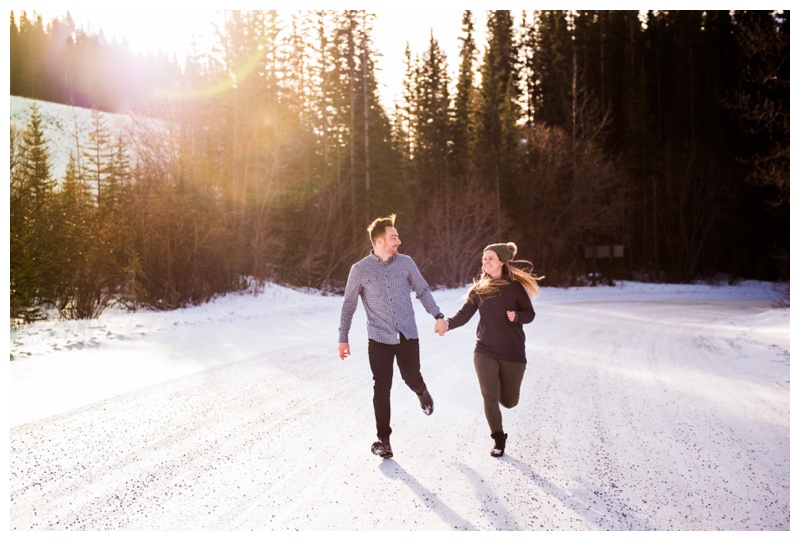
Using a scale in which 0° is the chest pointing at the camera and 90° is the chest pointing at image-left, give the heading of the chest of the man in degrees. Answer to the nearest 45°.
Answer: approximately 0°

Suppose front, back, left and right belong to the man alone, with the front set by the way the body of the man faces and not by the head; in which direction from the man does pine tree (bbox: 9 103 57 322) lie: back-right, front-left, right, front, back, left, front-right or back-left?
back-right

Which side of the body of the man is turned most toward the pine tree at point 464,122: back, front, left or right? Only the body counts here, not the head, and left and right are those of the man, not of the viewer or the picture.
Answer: back

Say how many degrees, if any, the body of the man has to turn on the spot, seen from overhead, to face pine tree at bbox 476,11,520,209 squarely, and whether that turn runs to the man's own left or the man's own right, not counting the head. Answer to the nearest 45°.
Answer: approximately 180°

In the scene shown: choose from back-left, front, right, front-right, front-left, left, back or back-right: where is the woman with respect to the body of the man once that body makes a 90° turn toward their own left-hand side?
front

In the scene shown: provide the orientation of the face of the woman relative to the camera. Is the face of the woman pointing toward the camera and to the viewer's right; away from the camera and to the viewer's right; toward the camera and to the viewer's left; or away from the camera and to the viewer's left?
toward the camera and to the viewer's left

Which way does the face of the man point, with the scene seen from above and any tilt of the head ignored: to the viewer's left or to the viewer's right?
to the viewer's right
